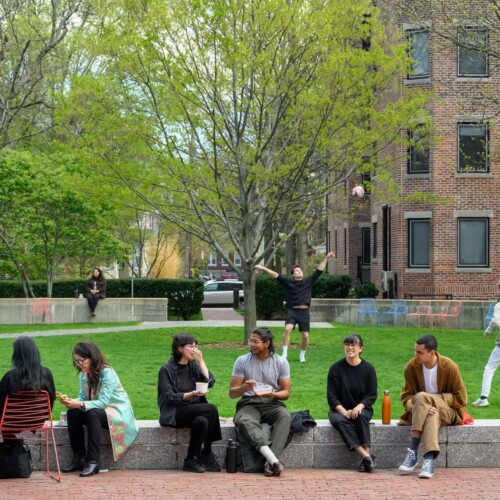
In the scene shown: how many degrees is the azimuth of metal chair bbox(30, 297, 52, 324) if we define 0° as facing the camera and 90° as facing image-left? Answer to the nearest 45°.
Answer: approximately 0°

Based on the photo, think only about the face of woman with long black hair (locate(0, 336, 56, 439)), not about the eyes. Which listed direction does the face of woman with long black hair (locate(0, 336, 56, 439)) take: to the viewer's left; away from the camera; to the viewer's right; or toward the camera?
away from the camera

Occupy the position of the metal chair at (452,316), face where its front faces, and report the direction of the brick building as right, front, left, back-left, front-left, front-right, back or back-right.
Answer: back-right

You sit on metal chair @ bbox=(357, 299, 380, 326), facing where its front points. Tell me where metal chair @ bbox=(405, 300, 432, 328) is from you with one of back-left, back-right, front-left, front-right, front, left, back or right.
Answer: left

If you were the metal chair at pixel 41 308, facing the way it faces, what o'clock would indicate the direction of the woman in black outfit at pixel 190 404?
The woman in black outfit is roughly at 12 o'clock from the metal chair.

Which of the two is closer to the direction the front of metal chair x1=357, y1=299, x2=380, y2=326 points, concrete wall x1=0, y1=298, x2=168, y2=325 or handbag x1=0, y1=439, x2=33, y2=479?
the handbag

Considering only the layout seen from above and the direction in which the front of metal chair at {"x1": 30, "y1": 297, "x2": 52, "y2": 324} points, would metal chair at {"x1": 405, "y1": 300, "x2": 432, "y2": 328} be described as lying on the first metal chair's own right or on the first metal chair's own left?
on the first metal chair's own left

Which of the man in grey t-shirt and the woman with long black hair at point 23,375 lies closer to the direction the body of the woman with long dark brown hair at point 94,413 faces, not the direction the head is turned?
the woman with long black hair

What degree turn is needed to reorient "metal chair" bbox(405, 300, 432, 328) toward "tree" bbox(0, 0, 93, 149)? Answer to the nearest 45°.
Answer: approximately 45° to its right

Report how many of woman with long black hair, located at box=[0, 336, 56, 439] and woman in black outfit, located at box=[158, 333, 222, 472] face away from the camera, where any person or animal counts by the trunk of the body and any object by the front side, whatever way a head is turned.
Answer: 1

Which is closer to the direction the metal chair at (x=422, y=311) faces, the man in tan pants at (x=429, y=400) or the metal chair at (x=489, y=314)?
the man in tan pants
